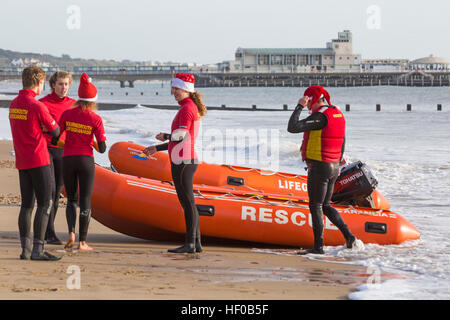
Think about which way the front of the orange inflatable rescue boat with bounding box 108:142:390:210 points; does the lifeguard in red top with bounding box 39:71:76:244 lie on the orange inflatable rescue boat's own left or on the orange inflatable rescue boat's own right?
on the orange inflatable rescue boat's own left

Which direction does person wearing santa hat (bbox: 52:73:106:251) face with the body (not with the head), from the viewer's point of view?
away from the camera

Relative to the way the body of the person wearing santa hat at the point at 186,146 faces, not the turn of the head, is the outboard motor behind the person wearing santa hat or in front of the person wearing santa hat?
behind

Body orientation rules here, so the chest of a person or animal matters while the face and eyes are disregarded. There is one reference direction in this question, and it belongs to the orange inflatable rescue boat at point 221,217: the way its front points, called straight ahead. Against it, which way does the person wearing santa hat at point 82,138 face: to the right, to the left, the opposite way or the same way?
to the right

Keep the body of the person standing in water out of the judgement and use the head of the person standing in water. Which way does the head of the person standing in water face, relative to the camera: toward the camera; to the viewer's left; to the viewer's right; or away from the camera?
to the viewer's left

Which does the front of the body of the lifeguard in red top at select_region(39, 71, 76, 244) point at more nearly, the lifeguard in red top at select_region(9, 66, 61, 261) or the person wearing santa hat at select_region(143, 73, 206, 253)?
the person wearing santa hat

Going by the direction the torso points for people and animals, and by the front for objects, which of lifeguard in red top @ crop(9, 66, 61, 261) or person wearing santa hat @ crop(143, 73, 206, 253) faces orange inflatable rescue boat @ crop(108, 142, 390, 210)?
the lifeguard in red top

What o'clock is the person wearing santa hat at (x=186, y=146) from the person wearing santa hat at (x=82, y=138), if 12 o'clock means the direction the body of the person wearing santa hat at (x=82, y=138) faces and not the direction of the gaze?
the person wearing santa hat at (x=186, y=146) is roughly at 3 o'clock from the person wearing santa hat at (x=82, y=138).

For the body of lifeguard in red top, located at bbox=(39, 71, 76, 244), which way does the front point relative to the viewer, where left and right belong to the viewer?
facing the viewer and to the right of the viewer

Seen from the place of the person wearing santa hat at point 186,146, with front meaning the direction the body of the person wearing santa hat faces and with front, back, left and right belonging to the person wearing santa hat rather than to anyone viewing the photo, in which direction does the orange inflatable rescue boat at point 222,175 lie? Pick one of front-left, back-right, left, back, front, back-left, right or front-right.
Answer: right

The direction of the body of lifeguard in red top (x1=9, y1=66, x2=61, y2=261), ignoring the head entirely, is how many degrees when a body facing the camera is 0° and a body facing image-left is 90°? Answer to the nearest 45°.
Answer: approximately 225°

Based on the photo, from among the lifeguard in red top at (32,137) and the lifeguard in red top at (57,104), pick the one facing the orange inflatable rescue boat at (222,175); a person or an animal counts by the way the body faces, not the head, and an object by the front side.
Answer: the lifeguard in red top at (32,137)

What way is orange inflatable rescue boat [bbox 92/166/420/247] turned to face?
to the viewer's left

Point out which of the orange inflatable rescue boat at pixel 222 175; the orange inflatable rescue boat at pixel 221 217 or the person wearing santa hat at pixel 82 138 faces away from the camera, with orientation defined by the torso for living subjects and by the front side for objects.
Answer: the person wearing santa hat

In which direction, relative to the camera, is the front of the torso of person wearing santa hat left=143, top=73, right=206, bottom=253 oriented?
to the viewer's left

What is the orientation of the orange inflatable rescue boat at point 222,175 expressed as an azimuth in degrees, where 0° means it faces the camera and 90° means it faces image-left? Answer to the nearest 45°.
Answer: approximately 90°

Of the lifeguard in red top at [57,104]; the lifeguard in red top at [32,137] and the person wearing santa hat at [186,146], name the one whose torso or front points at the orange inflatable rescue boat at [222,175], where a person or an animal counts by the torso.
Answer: the lifeguard in red top at [32,137]

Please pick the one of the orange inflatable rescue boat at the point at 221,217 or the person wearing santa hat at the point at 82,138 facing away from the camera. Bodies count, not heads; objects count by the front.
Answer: the person wearing santa hat
